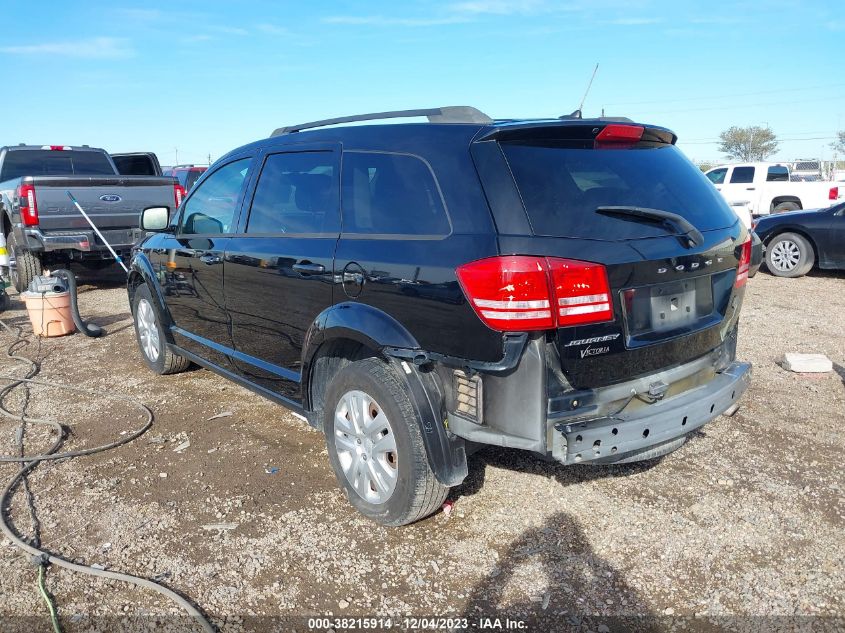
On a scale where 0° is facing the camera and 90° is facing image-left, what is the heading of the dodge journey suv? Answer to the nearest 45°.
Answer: approximately 135°

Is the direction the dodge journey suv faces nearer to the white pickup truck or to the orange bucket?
the orange bucket

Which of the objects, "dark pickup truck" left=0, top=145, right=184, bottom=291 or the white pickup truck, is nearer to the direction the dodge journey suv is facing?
the dark pickup truck

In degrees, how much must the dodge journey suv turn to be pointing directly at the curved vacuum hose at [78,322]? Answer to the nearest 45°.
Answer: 0° — it already faces it

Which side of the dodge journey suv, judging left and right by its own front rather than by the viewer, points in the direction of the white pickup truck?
right

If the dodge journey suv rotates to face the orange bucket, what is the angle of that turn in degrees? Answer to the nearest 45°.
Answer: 0° — it already faces it

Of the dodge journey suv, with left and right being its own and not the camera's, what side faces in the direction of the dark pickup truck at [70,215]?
front
